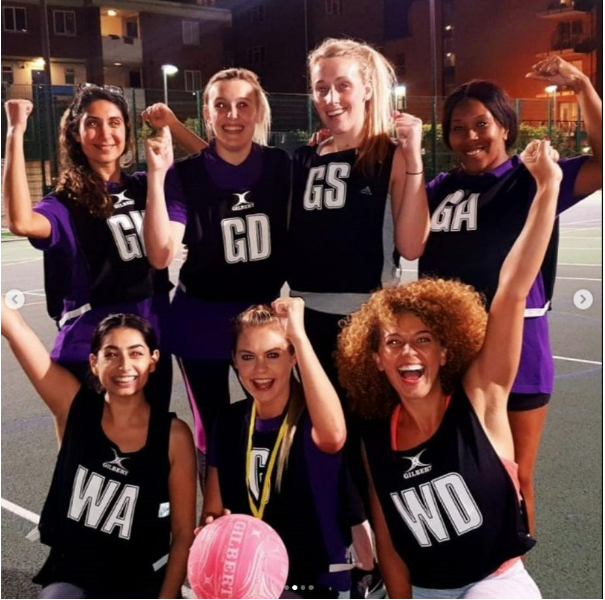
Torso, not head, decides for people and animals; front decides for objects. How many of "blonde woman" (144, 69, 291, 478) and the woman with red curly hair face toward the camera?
2

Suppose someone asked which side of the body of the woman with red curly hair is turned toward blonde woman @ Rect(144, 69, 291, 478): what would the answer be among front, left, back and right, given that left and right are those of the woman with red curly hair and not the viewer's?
right

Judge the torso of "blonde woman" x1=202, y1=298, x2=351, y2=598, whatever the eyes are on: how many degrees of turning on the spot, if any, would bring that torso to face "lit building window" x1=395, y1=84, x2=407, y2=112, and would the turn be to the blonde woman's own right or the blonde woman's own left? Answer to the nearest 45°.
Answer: approximately 135° to the blonde woman's own right

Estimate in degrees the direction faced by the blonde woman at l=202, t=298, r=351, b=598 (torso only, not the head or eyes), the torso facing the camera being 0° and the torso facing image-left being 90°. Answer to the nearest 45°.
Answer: approximately 45°

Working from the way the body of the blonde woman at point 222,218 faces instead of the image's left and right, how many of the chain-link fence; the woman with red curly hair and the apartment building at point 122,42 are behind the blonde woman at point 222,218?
2

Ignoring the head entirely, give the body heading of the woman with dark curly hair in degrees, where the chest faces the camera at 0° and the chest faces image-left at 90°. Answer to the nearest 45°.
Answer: approximately 315°

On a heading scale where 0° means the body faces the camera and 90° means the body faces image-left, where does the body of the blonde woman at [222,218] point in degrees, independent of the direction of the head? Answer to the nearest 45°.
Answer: approximately 0°
